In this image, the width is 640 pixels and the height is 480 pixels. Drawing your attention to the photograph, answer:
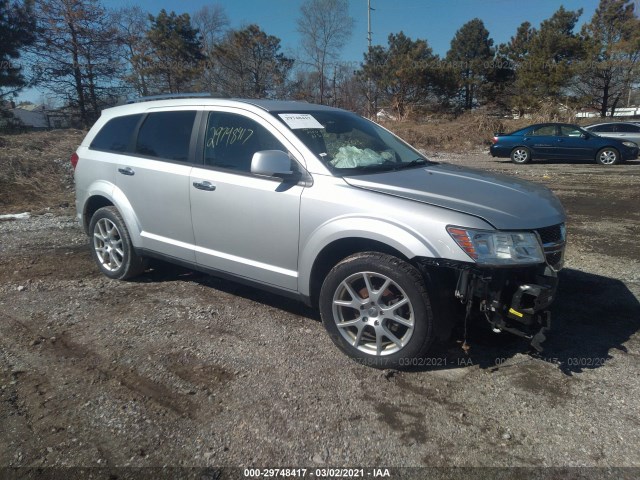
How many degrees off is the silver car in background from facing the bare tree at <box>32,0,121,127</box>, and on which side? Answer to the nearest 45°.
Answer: approximately 135° to its right

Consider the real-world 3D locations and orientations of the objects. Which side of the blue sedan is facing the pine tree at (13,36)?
back

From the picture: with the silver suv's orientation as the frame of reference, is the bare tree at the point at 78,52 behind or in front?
behind

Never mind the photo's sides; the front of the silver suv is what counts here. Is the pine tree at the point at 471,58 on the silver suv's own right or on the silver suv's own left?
on the silver suv's own left

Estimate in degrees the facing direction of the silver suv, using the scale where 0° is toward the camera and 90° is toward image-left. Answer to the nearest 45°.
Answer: approximately 315°

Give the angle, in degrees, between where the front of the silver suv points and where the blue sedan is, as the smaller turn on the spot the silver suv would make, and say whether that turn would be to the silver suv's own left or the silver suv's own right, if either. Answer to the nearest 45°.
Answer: approximately 90° to the silver suv's own left

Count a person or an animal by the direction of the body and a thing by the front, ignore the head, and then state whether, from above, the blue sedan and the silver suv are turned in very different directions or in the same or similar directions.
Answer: same or similar directions

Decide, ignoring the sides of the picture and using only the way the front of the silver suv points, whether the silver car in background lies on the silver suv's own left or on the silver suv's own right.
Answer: on the silver suv's own left

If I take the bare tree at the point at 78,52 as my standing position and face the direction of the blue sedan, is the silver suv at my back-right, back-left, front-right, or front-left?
front-right

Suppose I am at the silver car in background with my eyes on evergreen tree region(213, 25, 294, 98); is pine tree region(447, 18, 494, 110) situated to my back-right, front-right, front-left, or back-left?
front-right

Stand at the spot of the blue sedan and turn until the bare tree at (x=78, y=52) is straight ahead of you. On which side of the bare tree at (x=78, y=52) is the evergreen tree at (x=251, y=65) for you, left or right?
right

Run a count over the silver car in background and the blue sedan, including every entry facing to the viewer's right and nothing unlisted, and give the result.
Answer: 2

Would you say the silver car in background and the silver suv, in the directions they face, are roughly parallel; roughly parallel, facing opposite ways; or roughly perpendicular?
roughly parallel

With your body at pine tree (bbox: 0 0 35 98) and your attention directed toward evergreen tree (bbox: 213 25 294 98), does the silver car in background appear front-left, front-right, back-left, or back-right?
front-right

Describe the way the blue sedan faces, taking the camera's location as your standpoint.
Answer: facing to the right of the viewer

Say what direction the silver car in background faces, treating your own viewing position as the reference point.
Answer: facing to the right of the viewer
